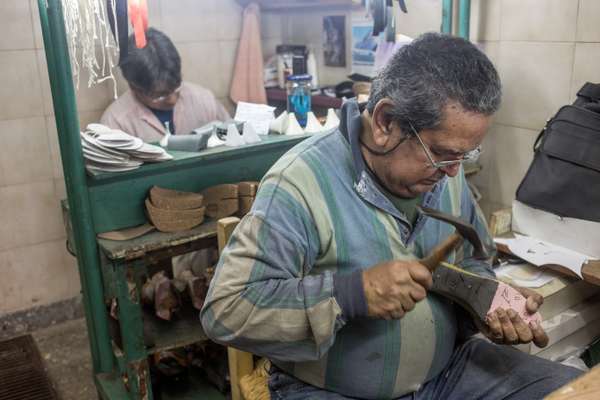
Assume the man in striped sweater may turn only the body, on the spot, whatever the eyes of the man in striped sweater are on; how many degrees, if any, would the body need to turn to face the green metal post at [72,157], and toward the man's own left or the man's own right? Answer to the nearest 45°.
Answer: approximately 180°

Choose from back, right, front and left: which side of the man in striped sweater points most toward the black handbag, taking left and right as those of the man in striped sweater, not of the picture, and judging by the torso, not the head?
left

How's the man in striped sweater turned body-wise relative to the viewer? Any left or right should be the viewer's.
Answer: facing the viewer and to the right of the viewer

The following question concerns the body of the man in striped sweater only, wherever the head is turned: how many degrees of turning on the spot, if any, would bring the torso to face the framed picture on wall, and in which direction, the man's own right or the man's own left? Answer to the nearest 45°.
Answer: approximately 135° to the man's own left

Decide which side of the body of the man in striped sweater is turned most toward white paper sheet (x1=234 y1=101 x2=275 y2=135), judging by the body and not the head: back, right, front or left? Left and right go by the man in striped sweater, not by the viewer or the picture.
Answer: back

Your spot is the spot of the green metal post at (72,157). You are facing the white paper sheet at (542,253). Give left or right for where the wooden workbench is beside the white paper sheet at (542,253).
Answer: right

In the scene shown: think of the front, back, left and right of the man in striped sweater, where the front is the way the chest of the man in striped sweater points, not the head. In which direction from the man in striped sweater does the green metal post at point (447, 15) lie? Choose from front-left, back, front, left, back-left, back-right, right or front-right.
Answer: back-left
